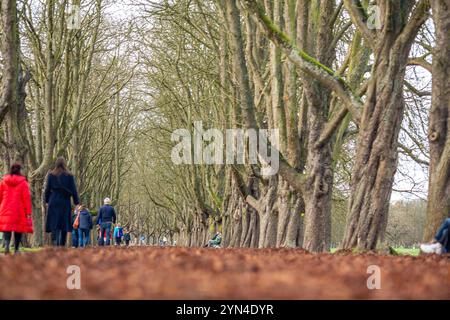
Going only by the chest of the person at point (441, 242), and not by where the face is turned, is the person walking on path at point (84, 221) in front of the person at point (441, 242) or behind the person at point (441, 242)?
in front

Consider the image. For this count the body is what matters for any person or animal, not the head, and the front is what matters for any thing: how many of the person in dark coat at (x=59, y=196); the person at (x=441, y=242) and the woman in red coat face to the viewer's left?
1

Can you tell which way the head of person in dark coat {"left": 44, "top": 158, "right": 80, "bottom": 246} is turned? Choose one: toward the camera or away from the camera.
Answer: away from the camera

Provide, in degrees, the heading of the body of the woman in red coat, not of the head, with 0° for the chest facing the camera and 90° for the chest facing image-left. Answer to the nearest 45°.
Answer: approximately 180°

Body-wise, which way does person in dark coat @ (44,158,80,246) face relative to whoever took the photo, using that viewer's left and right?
facing away from the viewer

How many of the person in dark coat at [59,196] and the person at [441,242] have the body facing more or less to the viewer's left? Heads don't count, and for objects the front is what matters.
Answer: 1

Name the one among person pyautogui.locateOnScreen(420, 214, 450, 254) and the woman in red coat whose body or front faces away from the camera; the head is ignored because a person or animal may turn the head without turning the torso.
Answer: the woman in red coat

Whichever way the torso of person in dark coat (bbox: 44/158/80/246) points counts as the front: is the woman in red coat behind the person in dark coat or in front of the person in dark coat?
behind

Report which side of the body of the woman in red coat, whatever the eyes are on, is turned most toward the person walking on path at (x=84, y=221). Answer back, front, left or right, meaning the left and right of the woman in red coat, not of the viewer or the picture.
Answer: front

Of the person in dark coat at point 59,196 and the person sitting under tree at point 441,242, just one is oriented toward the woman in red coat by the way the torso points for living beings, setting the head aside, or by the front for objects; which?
the person sitting under tree

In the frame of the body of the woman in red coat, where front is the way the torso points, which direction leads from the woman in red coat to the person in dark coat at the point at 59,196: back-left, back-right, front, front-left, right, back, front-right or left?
front-right

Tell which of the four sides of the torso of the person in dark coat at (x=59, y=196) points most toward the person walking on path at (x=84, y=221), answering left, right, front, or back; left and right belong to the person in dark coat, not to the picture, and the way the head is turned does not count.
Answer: front

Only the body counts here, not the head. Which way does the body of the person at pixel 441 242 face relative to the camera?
to the viewer's left
